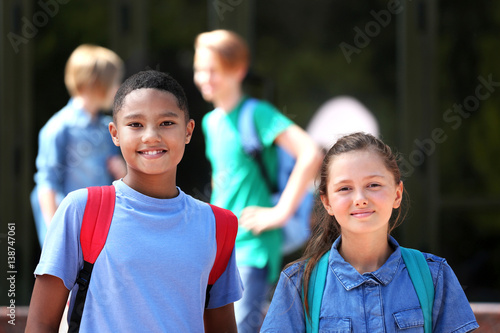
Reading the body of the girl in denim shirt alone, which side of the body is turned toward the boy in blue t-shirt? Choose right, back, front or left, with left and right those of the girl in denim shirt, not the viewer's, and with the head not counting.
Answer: right

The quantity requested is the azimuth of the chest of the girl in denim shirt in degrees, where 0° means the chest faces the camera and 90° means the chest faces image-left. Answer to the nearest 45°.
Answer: approximately 0°
